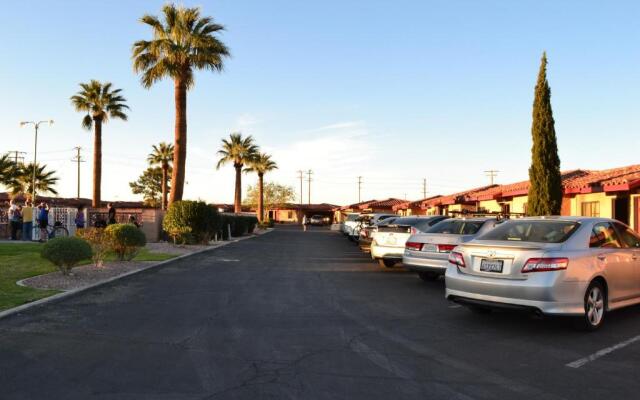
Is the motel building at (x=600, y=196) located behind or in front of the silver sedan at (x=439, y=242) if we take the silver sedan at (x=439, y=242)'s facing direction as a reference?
in front

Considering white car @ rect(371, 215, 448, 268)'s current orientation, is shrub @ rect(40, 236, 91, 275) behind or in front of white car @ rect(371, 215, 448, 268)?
behind

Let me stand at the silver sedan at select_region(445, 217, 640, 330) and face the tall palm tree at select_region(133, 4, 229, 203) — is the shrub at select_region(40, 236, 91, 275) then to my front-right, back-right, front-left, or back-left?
front-left

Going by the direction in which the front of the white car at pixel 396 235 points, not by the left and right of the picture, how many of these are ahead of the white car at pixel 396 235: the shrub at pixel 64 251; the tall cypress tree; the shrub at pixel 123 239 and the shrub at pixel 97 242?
1

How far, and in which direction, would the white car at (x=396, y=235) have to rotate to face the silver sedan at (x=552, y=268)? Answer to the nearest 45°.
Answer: approximately 135° to its right

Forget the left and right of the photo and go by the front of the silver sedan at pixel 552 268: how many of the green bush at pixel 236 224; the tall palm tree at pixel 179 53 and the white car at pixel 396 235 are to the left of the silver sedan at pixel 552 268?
3

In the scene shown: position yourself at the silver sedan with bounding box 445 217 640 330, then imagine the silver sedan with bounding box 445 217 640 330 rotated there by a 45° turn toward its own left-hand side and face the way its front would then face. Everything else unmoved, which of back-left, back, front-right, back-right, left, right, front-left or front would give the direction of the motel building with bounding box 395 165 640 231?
front

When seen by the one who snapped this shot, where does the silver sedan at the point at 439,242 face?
facing away from the viewer and to the right of the viewer

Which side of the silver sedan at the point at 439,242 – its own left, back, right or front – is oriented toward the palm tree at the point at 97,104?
left

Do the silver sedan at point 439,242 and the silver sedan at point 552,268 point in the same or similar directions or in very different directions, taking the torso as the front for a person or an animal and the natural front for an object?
same or similar directions

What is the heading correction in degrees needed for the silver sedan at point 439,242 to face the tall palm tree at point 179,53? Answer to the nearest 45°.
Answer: approximately 90° to its left

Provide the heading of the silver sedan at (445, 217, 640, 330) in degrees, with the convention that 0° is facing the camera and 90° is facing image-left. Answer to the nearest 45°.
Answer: approximately 225°

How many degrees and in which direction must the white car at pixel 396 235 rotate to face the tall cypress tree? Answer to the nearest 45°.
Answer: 0° — it already faces it

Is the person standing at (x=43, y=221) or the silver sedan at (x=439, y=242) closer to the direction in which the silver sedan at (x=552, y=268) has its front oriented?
the silver sedan

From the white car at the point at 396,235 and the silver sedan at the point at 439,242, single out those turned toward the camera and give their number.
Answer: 0

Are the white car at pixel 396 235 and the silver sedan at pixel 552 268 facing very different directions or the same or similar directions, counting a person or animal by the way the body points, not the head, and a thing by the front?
same or similar directions

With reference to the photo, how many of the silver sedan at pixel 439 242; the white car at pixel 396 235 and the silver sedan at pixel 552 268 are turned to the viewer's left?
0

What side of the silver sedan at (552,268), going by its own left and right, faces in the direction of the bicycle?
left

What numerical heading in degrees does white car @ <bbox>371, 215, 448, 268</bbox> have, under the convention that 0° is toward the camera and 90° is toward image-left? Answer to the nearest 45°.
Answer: approximately 225°
